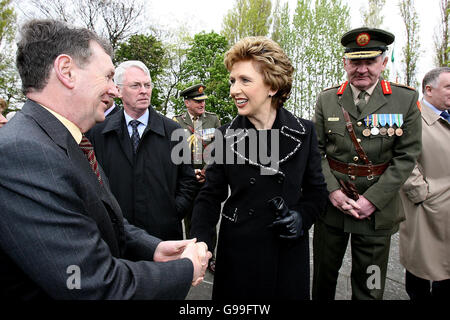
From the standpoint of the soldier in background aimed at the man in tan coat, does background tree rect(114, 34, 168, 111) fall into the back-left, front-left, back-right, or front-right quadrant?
back-left

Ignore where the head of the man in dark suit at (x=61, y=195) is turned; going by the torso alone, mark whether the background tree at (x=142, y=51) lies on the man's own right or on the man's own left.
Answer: on the man's own left

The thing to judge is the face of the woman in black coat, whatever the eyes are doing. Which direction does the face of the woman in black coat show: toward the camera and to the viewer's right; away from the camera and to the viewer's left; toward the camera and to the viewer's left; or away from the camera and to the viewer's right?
toward the camera and to the viewer's left

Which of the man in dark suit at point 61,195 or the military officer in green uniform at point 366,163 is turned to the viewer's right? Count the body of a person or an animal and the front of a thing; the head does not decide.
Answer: the man in dark suit

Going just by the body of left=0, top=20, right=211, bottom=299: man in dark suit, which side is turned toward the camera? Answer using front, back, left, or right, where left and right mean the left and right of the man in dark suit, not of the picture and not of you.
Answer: right

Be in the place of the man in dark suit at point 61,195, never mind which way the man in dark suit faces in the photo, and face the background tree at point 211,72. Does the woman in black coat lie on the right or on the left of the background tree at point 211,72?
right

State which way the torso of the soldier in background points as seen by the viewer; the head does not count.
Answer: toward the camera

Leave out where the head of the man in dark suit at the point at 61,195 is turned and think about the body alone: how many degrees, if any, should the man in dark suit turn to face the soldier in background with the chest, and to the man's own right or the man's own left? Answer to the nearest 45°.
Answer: approximately 90° to the man's own left

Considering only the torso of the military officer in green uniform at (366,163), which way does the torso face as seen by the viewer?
toward the camera

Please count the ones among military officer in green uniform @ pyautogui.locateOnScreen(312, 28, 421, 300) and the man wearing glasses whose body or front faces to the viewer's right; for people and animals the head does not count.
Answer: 0

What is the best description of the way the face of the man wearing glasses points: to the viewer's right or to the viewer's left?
to the viewer's right
